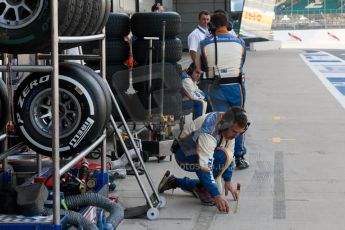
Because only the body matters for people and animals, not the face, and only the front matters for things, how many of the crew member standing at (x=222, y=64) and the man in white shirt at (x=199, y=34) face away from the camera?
1

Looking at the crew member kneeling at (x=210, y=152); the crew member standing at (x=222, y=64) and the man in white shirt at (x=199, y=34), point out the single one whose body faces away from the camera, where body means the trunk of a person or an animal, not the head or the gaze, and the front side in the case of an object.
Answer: the crew member standing

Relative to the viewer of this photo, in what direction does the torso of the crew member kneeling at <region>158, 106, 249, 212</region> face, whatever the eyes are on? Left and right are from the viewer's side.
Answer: facing the viewer and to the right of the viewer

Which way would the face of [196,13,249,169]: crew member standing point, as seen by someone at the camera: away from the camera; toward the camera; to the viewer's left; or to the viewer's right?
away from the camera

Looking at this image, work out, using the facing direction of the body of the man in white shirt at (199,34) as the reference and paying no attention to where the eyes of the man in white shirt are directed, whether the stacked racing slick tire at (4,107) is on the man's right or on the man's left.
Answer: on the man's right

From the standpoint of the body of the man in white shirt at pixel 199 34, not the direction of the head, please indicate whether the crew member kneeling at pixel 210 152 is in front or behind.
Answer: in front

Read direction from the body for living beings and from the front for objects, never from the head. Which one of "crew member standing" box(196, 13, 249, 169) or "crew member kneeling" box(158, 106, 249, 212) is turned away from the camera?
the crew member standing

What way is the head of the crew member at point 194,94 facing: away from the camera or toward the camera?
toward the camera

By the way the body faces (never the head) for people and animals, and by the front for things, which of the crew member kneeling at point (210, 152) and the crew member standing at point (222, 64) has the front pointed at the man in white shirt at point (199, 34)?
the crew member standing

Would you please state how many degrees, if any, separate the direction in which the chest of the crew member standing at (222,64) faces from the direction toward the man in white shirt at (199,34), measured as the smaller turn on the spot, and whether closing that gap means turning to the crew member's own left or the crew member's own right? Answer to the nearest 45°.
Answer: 0° — they already face them

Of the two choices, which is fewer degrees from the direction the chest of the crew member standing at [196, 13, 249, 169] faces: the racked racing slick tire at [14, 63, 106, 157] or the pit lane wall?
the pit lane wall

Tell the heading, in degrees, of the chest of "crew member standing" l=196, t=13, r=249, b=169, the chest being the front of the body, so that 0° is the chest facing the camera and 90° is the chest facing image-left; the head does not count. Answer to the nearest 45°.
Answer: approximately 180°

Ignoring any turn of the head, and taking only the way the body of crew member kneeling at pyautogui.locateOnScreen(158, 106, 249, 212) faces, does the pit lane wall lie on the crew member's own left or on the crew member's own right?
on the crew member's own left

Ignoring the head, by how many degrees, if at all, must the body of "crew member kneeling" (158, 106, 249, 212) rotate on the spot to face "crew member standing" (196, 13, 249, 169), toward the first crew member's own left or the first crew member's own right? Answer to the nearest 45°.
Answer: approximately 135° to the first crew member's own left

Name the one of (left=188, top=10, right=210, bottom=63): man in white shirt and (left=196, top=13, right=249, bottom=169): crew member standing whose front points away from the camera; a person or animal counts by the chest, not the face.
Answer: the crew member standing

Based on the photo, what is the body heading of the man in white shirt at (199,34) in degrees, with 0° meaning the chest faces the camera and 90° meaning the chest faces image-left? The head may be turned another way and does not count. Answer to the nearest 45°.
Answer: approximately 315°

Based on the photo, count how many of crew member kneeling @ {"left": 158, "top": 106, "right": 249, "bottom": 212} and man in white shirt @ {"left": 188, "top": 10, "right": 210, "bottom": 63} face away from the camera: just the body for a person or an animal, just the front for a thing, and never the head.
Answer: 0
